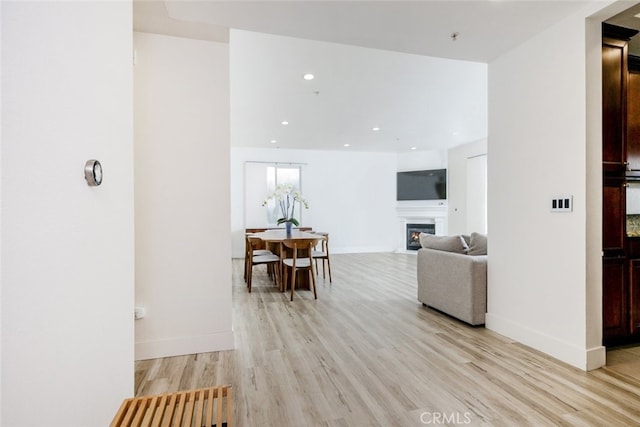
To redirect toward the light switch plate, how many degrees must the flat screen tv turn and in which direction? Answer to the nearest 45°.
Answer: approximately 45° to its left

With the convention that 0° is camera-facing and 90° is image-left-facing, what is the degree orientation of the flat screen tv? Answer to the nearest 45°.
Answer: approximately 45°

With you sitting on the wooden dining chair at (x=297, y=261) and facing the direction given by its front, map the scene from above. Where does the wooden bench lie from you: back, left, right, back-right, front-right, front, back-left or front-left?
back

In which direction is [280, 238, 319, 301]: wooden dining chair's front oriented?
away from the camera

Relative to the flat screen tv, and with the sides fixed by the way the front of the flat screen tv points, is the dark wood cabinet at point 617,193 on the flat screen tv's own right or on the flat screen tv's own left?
on the flat screen tv's own left

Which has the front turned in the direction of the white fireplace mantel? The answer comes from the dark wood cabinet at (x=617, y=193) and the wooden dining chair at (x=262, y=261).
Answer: the wooden dining chair

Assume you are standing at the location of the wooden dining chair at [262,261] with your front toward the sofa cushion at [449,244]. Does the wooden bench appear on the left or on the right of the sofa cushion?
right

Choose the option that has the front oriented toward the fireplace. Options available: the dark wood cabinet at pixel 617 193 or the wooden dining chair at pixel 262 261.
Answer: the wooden dining chair

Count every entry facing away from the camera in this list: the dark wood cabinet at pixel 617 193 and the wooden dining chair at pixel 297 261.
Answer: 1

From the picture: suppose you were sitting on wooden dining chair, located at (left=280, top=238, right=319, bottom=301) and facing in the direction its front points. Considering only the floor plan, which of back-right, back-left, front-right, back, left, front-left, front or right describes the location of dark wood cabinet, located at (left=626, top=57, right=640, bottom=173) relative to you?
back-right
